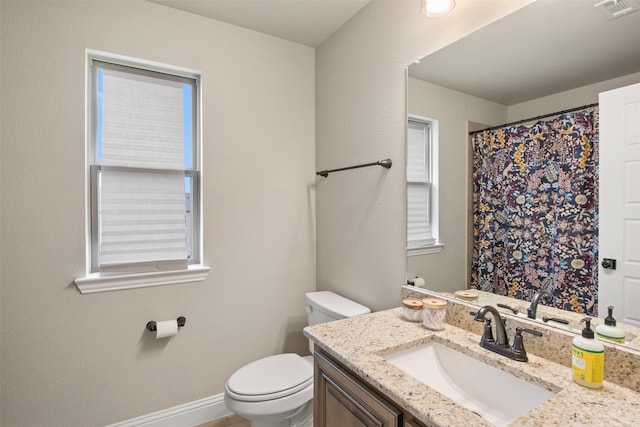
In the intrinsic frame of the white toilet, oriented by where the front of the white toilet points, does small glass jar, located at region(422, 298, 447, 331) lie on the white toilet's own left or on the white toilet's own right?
on the white toilet's own left

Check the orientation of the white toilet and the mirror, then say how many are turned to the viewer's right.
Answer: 0

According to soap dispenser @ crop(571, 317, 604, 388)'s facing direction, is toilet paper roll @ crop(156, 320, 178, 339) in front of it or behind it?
in front

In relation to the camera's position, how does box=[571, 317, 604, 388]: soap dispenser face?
facing the viewer and to the left of the viewer

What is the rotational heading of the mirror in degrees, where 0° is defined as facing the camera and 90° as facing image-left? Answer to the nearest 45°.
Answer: approximately 45°

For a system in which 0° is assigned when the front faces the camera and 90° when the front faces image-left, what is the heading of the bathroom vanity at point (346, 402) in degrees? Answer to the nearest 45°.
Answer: approximately 45°

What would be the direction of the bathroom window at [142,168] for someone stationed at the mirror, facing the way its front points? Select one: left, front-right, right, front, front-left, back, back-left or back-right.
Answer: front-right
